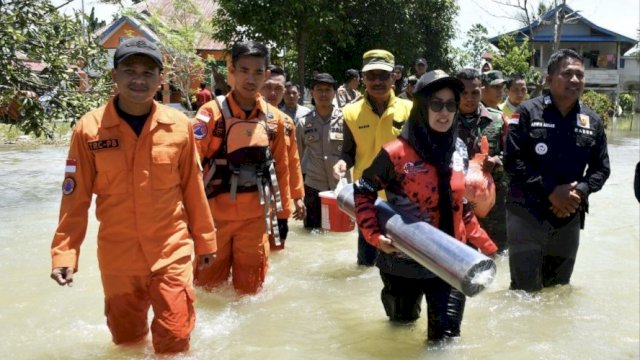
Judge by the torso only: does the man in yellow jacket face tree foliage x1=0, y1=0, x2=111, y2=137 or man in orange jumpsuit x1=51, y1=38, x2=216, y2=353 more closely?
the man in orange jumpsuit

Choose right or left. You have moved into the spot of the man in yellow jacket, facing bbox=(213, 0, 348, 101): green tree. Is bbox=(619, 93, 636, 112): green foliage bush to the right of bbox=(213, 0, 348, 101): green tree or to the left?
right

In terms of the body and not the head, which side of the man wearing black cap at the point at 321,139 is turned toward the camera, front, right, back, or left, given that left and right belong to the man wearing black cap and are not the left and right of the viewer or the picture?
front

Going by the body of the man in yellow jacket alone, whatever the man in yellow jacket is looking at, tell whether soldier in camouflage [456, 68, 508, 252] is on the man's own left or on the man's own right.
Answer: on the man's own left

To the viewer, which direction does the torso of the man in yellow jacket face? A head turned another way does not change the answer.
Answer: toward the camera

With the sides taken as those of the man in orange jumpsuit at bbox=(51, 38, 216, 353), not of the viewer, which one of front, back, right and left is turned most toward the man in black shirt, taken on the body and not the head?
left

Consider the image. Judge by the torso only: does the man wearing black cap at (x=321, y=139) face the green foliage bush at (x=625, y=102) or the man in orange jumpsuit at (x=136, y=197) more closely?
the man in orange jumpsuit

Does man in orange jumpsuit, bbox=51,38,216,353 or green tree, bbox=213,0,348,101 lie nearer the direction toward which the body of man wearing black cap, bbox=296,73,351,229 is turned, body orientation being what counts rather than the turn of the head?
the man in orange jumpsuit

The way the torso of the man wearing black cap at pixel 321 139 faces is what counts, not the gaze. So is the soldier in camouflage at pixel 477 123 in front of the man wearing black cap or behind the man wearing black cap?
in front

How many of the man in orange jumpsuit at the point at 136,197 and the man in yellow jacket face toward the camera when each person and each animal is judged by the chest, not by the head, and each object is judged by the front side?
2

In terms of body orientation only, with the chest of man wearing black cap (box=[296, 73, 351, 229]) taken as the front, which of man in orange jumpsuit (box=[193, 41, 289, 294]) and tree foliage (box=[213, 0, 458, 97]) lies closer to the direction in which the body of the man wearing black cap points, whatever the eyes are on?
the man in orange jumpsuit

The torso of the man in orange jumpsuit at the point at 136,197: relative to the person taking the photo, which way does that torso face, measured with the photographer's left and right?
facing the viewer
